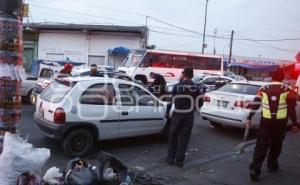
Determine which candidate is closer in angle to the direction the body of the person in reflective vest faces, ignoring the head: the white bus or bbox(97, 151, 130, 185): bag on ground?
the white bus

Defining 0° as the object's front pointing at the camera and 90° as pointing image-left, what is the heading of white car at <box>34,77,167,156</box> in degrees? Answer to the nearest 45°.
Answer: approximately 225°

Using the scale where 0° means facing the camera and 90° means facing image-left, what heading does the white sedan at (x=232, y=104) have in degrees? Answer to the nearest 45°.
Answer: approximately 225°

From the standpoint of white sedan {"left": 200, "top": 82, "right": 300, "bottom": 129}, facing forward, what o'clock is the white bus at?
The white bus is roughly at 10 o'clock from the white sedan.

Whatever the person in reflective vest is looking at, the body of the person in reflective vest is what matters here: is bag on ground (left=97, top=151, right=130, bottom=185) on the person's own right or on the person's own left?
on the person's own left

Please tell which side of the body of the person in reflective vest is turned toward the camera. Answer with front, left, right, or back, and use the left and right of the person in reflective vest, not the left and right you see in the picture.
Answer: back

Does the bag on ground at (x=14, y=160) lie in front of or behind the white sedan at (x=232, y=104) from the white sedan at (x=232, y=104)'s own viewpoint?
behind

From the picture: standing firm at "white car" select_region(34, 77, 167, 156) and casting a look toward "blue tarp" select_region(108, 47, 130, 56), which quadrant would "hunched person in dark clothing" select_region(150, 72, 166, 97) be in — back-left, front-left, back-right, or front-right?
front-right

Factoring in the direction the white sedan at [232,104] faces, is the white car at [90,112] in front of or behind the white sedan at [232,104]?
behind

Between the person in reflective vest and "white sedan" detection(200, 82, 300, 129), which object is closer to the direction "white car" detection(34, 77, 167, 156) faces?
the white sedan

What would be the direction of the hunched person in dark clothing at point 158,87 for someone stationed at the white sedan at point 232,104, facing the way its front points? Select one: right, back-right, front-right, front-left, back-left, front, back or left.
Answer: left

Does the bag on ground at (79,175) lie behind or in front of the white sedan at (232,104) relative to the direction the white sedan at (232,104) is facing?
behind

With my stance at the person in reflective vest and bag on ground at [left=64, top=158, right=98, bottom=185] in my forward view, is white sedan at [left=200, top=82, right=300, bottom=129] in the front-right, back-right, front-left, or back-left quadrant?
back-right

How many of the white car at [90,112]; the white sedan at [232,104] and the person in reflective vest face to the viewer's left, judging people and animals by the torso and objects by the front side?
0

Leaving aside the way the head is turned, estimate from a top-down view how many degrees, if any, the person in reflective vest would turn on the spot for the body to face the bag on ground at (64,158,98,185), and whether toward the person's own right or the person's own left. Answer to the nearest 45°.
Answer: approximately 135° to the person's own left
